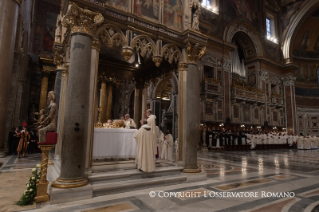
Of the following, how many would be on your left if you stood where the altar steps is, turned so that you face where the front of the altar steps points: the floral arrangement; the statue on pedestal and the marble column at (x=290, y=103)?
1

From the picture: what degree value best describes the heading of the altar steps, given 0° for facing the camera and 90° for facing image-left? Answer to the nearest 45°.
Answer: approximately 315°

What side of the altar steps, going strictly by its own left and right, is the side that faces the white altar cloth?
back

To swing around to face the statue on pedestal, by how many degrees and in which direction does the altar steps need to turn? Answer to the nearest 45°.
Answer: approximately 135° to its right

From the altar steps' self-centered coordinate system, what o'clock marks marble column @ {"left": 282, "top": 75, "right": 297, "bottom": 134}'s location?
The marble column is roughly at 9 o'clock from the altar steps.
